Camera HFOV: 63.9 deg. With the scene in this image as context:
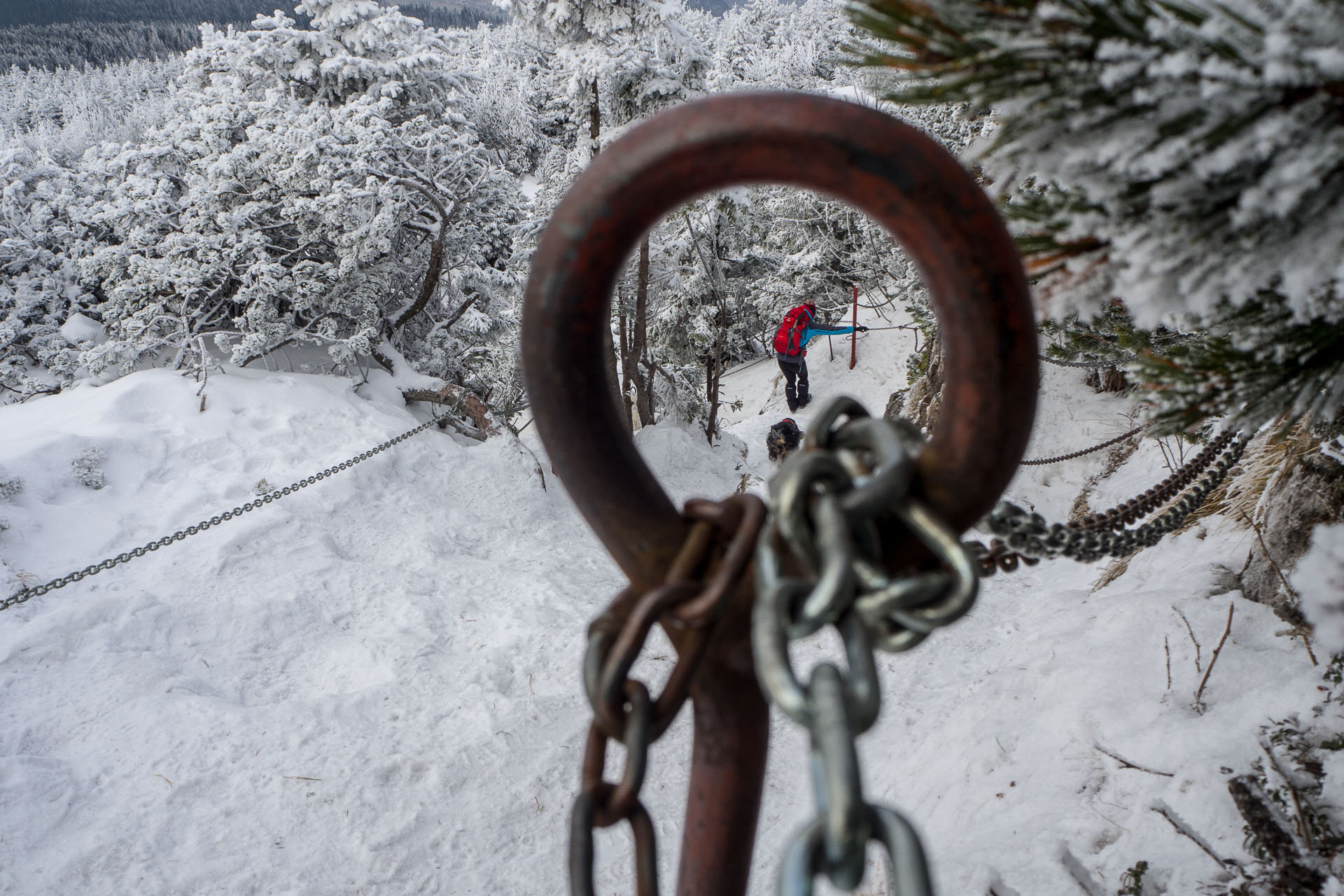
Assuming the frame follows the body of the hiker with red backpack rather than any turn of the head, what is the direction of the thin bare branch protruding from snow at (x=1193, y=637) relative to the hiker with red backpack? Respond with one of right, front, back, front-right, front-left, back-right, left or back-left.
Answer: back-right

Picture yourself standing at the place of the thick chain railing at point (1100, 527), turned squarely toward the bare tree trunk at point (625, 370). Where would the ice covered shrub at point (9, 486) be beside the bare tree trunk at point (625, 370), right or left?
left

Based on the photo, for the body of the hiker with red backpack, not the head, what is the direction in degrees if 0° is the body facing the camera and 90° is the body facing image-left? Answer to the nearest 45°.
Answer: approximately 225°

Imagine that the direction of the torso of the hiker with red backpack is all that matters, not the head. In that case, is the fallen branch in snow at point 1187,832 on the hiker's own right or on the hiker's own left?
on the hiker's own right

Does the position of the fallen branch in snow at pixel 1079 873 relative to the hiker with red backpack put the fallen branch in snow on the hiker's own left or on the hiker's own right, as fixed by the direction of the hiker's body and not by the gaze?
on the hiker's own right

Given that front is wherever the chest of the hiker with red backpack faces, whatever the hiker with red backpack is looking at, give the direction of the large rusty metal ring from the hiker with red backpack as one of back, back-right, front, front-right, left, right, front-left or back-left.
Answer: back-right

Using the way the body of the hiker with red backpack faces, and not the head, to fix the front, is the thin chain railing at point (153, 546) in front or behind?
behind

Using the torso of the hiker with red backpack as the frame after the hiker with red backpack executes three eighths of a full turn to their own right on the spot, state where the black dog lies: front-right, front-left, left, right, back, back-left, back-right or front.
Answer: front

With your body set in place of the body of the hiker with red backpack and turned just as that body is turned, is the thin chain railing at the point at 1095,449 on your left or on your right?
on your right

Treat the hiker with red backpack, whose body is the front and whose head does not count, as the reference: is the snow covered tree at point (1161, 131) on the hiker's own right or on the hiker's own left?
on the hiker's own right

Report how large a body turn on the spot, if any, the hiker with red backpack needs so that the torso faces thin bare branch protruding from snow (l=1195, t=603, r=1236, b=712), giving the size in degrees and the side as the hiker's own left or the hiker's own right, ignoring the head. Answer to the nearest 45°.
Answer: approximately 135° to the hiker's own right

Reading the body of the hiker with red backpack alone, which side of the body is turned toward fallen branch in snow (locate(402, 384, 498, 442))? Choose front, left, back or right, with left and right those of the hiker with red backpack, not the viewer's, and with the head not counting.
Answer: back

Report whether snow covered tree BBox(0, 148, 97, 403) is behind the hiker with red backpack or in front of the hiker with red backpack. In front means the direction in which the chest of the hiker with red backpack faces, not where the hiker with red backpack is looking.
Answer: behind
